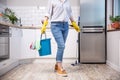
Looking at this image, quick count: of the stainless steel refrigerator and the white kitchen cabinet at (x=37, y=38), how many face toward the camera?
2

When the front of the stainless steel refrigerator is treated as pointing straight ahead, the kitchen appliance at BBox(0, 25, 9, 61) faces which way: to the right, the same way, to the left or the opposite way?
to the left

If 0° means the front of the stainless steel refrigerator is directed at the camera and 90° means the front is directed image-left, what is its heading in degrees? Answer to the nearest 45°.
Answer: approximately 0°

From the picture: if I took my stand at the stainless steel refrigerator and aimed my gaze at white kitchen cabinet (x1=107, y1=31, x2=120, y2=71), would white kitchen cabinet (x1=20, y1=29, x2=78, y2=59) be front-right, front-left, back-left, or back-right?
back-right

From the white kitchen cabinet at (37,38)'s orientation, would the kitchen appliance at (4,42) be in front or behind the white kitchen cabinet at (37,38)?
in front

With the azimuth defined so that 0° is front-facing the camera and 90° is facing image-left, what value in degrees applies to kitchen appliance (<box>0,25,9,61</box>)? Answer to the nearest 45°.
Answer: approximately 315°

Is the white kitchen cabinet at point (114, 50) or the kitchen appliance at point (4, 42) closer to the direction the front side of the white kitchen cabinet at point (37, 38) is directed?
the kitchen appliance

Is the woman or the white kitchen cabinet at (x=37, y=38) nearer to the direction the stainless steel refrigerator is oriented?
the woman
